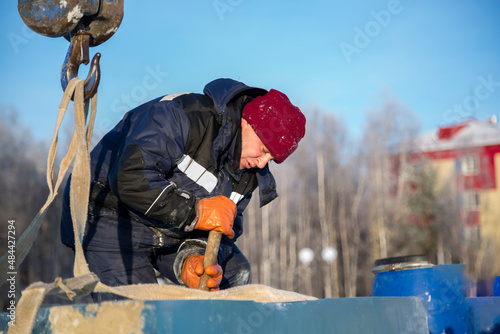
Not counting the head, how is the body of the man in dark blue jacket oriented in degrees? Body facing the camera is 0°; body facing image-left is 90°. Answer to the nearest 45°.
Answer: approximately 315°

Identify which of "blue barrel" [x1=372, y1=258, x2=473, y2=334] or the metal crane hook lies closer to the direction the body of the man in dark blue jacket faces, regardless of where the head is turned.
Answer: the blue barrel

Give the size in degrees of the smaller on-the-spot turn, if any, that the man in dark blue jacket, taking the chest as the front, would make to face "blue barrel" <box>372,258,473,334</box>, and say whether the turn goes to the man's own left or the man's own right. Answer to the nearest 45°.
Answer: approximately 45° to the man's own left

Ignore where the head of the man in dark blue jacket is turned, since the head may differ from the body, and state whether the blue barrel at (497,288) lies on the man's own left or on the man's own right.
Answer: on the man's own left
